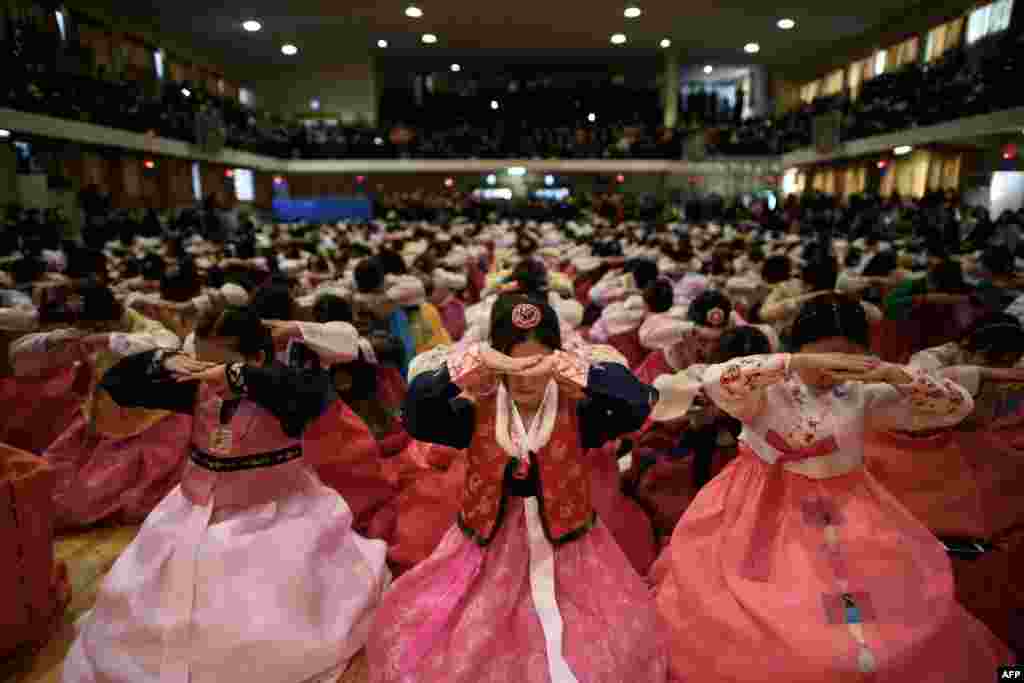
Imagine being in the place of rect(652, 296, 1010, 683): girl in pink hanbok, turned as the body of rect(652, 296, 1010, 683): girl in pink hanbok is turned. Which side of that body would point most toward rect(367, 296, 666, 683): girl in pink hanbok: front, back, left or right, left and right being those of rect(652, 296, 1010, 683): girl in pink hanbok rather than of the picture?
right

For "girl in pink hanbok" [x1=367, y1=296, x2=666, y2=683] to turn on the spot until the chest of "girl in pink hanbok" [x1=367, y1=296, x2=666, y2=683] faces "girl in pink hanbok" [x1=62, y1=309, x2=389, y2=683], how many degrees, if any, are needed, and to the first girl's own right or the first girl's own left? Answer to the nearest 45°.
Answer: approximately 90° to the first girl's own right

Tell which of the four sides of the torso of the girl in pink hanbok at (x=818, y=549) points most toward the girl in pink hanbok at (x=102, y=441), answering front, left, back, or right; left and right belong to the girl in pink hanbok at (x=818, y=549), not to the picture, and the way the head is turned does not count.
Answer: right

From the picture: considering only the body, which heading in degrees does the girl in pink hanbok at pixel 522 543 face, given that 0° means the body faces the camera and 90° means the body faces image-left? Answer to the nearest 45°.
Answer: approximately 0°

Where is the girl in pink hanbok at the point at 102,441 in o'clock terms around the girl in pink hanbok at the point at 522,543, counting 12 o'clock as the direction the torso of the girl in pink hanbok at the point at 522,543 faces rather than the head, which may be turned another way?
the girl in pink hanbok at the point at 102,441 is roughly at 4 o'clock from the girl in pink hanbok at the point at 522,543.

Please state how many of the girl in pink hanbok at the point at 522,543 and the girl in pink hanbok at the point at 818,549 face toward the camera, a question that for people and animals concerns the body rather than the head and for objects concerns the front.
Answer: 2
